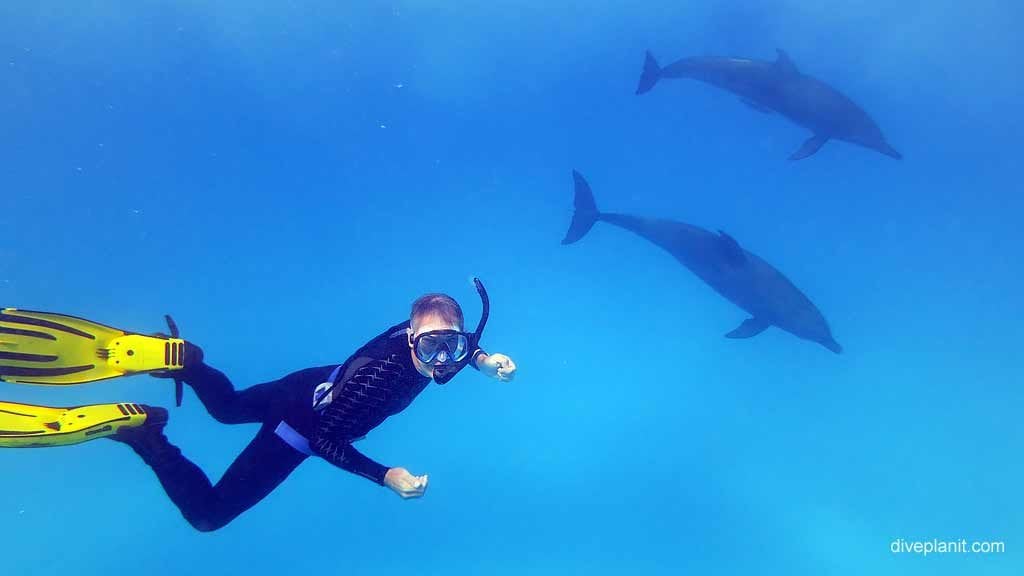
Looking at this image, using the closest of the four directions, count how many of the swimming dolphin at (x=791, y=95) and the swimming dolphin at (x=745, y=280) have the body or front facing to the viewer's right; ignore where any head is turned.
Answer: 2

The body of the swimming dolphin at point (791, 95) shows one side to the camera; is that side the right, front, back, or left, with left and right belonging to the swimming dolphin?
right

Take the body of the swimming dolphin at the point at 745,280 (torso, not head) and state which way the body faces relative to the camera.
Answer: to the viewer's right

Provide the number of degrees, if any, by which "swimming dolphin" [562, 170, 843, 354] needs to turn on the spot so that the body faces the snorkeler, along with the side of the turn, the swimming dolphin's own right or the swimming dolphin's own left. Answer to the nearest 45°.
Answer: approximately 135° to the swimming dolphin's own right
